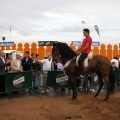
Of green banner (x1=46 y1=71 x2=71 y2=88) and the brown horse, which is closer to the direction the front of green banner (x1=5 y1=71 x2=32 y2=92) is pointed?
the brown horse

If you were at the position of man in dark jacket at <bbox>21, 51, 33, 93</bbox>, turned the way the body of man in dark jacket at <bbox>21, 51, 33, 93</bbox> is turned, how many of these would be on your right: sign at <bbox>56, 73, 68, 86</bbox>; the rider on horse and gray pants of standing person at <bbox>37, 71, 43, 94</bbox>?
0

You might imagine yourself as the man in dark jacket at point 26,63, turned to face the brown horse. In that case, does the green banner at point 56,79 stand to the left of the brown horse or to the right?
left

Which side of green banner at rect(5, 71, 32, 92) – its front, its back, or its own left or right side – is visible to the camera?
front

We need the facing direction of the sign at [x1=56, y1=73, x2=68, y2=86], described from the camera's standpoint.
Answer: facing the viewer

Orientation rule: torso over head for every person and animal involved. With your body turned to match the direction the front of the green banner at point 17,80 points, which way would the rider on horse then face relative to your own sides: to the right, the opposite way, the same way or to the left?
to the right

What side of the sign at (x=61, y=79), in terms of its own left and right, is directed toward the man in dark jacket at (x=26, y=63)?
right

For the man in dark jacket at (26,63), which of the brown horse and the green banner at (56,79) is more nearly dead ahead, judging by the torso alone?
the brown horse

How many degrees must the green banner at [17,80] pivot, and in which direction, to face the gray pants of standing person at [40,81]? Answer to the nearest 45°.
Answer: approximately 135° to its left

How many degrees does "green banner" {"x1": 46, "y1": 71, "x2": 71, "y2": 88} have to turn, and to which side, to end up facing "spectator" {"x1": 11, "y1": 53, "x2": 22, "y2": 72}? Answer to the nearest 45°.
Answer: approximately 90° to its right

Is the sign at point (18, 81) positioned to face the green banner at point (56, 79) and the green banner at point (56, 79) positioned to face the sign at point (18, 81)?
no

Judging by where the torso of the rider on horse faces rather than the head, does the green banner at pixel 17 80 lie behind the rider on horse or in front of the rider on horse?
in front

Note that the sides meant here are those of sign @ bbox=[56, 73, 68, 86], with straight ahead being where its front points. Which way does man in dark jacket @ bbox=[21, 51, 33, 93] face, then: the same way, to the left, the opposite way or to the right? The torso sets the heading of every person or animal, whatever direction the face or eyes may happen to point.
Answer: the same way

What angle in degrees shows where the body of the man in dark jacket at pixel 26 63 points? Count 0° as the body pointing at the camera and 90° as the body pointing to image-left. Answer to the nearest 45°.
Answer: approximately 0°

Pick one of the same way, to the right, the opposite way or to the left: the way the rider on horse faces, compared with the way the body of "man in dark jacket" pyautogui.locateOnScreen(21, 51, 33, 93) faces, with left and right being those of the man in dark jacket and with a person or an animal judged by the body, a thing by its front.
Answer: to the right

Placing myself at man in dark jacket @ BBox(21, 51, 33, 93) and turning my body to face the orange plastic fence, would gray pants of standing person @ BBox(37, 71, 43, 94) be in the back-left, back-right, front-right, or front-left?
front-right

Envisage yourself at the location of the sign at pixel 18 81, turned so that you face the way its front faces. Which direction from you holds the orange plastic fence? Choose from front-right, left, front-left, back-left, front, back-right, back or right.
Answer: back

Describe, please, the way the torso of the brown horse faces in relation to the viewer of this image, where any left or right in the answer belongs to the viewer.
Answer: facing to the left of the viewer
